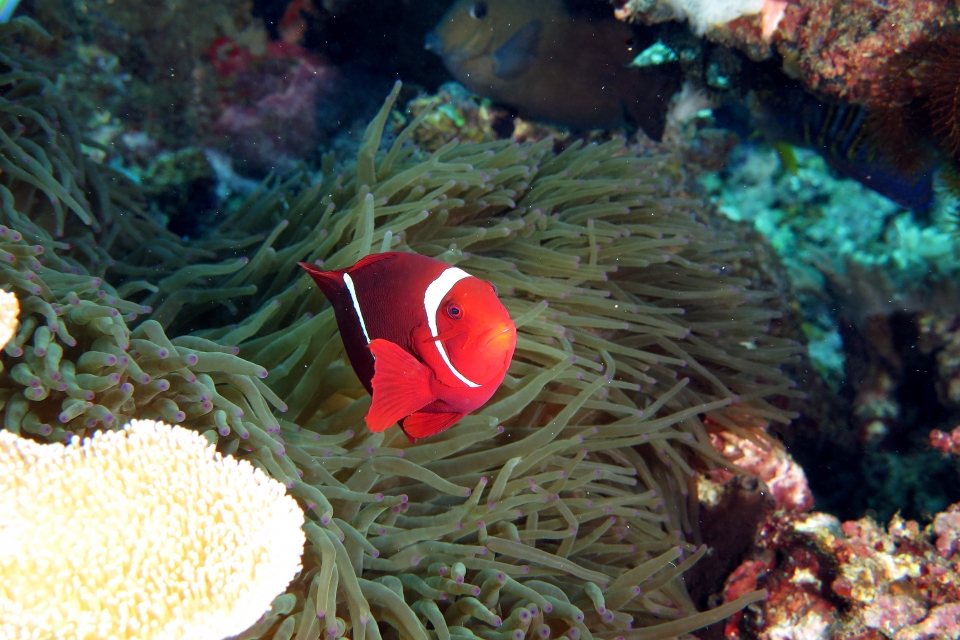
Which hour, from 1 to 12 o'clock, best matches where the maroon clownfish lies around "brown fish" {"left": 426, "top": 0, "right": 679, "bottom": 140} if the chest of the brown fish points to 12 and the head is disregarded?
The maroon clownfish is roughly at 9 o'clock from the brown fish.

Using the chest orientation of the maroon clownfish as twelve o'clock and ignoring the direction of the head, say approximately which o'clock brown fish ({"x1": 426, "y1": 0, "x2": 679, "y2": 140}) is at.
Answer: The brown fish is roughly at 8 o'clock from the maroon clownfish.

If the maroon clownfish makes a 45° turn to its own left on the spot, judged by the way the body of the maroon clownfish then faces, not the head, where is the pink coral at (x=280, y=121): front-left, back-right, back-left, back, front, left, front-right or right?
left

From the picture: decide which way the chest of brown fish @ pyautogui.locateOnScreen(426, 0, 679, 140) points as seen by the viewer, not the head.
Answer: to the viewer's left

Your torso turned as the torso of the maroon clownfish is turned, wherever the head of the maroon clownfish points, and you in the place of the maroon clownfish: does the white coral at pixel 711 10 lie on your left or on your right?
on your left

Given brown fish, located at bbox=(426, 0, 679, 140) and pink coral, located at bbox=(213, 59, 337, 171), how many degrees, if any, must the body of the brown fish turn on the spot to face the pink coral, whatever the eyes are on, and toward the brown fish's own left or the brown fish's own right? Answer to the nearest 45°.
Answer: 0° — it already faces it

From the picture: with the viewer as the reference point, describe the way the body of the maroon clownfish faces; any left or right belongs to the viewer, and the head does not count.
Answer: facing the viewer and to the right of the viewer

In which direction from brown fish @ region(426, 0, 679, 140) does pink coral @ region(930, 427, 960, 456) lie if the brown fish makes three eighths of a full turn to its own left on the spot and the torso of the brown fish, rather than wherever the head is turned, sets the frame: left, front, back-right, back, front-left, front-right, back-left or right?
front

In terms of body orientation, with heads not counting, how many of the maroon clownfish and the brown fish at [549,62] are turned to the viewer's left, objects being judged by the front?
1
